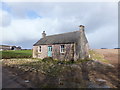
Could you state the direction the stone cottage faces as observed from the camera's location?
facing the viewer and to the left of the viewer
